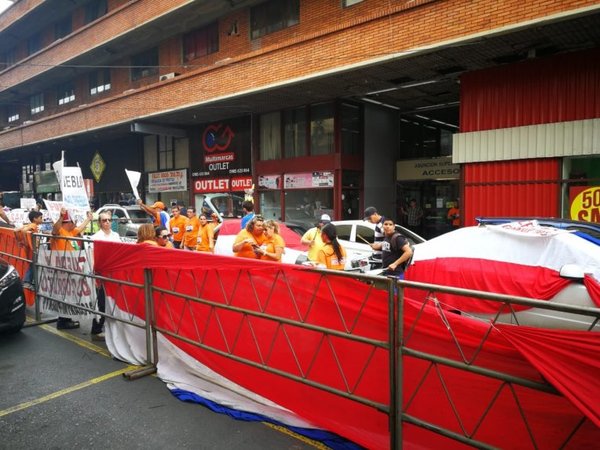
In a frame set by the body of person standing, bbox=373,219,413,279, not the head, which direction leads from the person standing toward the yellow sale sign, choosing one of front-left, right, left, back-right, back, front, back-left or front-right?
back

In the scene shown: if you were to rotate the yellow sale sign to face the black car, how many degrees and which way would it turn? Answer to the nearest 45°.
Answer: approximately 45° to its right

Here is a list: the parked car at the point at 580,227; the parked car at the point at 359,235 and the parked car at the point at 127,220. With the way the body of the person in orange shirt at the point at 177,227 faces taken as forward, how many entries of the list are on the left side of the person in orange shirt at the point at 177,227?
2

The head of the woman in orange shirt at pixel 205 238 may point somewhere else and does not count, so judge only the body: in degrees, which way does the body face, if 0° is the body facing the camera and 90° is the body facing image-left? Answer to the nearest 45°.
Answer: approximately 45°
